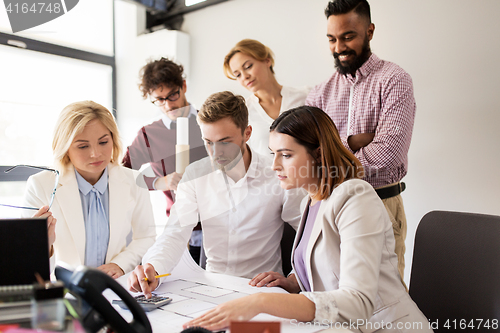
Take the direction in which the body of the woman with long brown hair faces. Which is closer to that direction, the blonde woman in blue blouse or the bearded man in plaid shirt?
the blonde woman in blue blouse

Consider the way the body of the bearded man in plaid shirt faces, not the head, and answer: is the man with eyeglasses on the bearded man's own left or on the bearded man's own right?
on the bearded man's own right

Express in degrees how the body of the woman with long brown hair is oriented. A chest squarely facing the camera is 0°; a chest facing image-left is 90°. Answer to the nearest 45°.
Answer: approximately 90°

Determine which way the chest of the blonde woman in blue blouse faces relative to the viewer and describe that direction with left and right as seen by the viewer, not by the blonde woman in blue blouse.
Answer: facing the viewer

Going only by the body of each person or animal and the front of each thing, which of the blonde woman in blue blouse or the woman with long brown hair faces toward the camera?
the blonde woman in blue blouse

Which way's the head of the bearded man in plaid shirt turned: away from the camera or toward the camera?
toward the camera

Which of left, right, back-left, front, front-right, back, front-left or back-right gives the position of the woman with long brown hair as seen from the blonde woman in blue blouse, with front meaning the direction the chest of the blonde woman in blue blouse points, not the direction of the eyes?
front-left

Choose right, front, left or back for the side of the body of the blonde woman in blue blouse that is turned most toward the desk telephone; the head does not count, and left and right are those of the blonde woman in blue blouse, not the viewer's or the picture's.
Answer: front

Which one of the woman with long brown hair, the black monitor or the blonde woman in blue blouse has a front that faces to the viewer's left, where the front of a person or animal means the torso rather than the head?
the woman with long brown hair

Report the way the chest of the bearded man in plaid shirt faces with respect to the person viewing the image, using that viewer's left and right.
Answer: facing the viewer and to the left of the viewer
